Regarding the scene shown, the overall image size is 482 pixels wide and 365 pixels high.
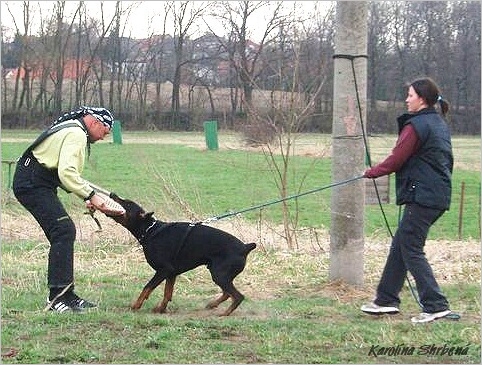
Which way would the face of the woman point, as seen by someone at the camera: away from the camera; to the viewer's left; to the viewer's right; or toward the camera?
to the viewer's left

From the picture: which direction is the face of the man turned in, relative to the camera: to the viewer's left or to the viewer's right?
to the viewer's right

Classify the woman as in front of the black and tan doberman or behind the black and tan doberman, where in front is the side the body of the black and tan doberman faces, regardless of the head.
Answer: behind

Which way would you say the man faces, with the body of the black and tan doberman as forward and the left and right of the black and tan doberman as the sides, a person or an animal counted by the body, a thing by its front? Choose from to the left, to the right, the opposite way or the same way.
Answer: the opposite way

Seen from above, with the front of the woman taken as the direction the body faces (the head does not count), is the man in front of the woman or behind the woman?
in front

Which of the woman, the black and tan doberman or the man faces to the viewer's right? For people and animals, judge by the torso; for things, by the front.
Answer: the man

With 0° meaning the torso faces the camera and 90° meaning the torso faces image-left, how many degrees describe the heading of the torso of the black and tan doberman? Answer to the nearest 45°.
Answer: approximately 90°

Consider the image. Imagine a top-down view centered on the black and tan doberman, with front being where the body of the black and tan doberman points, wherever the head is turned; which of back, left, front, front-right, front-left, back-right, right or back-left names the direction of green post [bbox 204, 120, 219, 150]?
right

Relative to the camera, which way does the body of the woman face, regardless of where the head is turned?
to the viewer's left

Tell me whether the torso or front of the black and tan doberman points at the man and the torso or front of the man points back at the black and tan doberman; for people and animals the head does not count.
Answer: yes

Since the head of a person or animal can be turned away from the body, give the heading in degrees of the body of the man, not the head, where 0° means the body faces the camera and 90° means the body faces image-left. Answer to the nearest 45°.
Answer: approximately 270°

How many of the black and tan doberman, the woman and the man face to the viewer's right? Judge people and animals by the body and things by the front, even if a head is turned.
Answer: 1

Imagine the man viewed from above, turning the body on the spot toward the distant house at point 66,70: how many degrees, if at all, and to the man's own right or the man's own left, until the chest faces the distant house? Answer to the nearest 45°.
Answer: approximately 90° to the man's own left
